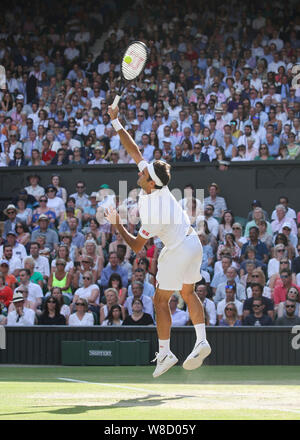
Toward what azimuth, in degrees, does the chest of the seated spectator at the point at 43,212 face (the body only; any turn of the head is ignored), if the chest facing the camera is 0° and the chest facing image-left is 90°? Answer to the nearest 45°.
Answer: approximately 0°

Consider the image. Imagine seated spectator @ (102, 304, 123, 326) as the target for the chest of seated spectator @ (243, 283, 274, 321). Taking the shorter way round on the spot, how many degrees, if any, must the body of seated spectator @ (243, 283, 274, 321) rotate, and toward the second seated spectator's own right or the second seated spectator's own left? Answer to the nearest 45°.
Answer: approximately 90° to the second seated spectator's own right

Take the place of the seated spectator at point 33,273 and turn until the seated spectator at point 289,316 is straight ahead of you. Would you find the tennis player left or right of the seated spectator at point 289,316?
right

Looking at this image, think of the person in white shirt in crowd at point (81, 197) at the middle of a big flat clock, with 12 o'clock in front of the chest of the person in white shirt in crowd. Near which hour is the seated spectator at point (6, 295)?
The seated spectator is roughly at 1 o'clock from the person in white shirt in crowd.

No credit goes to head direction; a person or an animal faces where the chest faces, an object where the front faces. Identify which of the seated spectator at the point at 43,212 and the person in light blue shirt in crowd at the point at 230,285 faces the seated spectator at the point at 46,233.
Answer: the seated spectator at the point at 43,212

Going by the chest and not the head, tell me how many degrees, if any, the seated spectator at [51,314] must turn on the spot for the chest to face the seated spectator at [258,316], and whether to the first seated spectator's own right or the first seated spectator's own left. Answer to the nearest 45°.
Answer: approximately 90° to the first seated spectator's own left

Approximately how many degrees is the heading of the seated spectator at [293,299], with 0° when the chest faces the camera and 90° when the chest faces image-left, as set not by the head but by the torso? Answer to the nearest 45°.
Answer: approximately 0°

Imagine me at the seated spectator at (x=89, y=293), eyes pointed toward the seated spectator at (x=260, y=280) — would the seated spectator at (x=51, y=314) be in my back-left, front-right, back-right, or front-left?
back-right

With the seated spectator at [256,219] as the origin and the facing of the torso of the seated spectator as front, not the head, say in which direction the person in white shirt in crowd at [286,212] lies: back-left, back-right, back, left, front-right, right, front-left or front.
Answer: back-left

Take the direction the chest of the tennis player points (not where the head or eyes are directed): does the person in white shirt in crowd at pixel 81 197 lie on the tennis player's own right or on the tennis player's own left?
on the tennis player's own right
